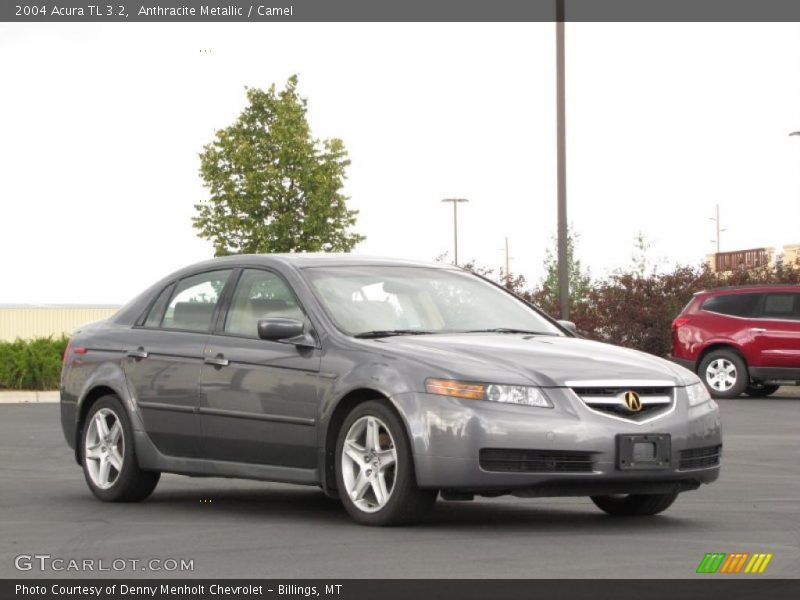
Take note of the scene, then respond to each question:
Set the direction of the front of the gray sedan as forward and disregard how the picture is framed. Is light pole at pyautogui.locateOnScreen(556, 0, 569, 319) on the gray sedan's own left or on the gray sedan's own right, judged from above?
on the gray sedan's own left

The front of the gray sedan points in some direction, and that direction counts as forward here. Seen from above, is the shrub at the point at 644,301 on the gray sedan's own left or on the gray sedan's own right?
on the gray sedan's own left

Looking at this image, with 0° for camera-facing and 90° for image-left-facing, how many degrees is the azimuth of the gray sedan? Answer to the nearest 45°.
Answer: approximately 315°

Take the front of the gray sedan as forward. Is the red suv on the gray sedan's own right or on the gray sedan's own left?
on the gray sedan's own left
